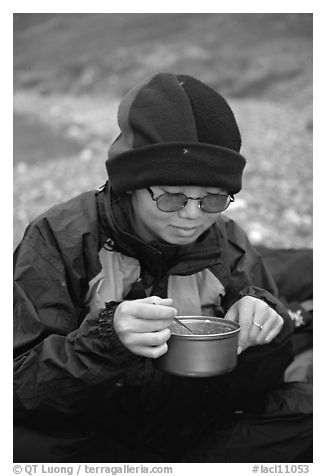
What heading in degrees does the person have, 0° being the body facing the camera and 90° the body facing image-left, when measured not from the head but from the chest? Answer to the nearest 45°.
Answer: approximately 315°
